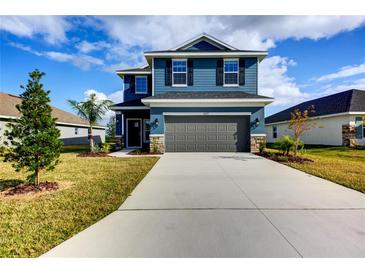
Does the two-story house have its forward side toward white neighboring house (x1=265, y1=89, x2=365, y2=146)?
no

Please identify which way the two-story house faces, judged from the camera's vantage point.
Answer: facing the viewer

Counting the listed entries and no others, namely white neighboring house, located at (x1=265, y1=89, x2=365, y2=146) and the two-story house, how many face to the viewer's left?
0

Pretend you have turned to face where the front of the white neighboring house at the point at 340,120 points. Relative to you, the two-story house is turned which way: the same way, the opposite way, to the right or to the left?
the same way

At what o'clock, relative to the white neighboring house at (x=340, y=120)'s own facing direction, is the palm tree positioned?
The palm tree is roughly at 3 o'clock from the white neighboring house.

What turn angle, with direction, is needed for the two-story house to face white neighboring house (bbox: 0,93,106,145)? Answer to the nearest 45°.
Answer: approximately 135° to its right

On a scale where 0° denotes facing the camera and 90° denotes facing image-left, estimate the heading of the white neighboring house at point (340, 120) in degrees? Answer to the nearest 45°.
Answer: approximately 315°

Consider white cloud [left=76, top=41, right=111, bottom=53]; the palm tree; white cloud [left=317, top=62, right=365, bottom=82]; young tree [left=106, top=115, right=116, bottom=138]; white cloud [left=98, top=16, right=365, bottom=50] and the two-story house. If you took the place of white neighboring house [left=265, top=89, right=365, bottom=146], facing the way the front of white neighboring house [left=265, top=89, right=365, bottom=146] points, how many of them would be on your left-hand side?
0

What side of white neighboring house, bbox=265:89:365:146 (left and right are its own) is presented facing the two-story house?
right

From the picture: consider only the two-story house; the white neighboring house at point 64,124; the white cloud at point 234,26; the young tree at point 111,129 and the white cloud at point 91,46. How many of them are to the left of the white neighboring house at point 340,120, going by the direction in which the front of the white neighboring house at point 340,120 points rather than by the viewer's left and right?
0

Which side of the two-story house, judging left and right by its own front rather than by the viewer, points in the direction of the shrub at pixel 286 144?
left

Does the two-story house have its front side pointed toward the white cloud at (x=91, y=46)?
no

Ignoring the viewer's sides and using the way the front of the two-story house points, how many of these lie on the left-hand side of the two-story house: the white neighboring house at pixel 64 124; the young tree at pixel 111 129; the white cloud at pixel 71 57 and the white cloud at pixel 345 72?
1

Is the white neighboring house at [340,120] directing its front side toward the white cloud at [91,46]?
no
